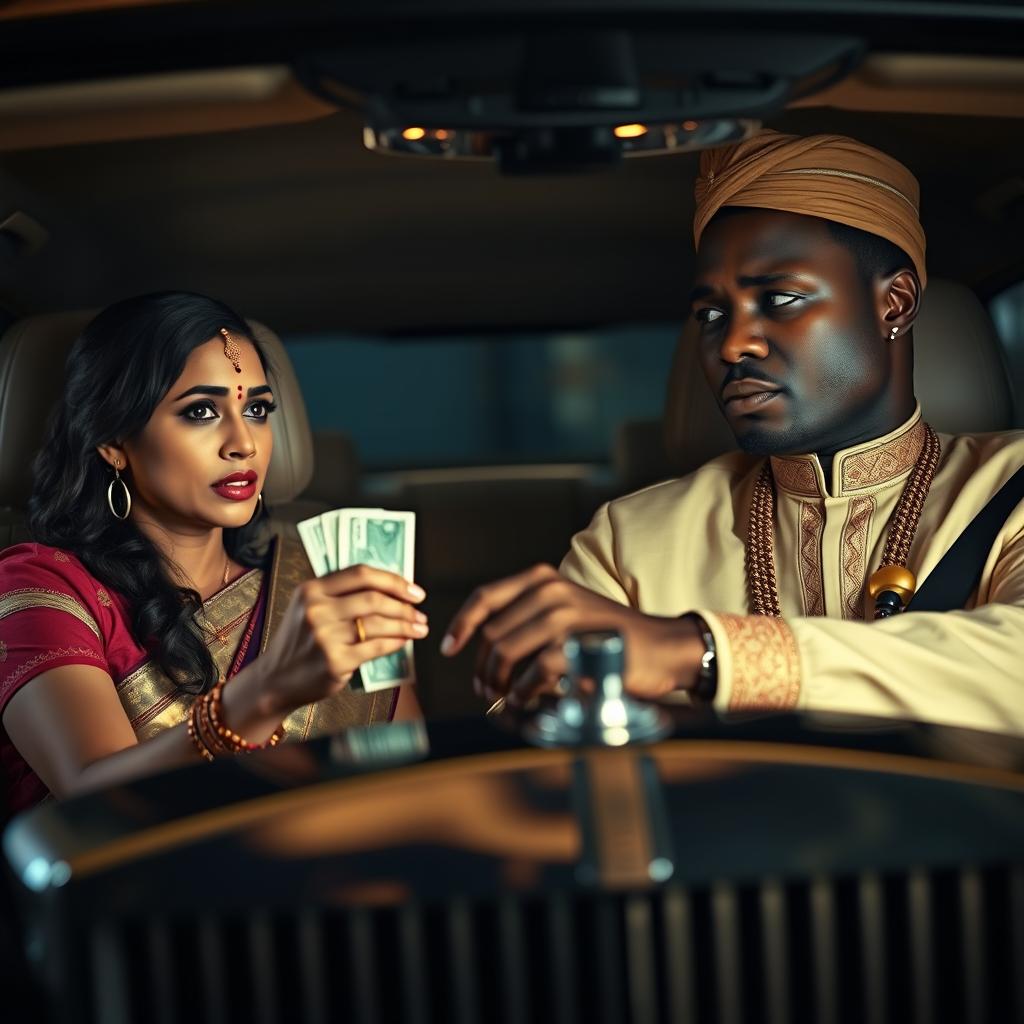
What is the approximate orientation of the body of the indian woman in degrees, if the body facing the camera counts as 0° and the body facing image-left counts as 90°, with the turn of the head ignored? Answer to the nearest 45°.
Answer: approximately 315°

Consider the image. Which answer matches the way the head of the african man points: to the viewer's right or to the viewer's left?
to the viewer's left

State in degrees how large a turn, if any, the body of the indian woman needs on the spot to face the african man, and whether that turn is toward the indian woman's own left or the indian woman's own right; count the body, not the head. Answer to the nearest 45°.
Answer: approximately 45° to the indian woman's own left
